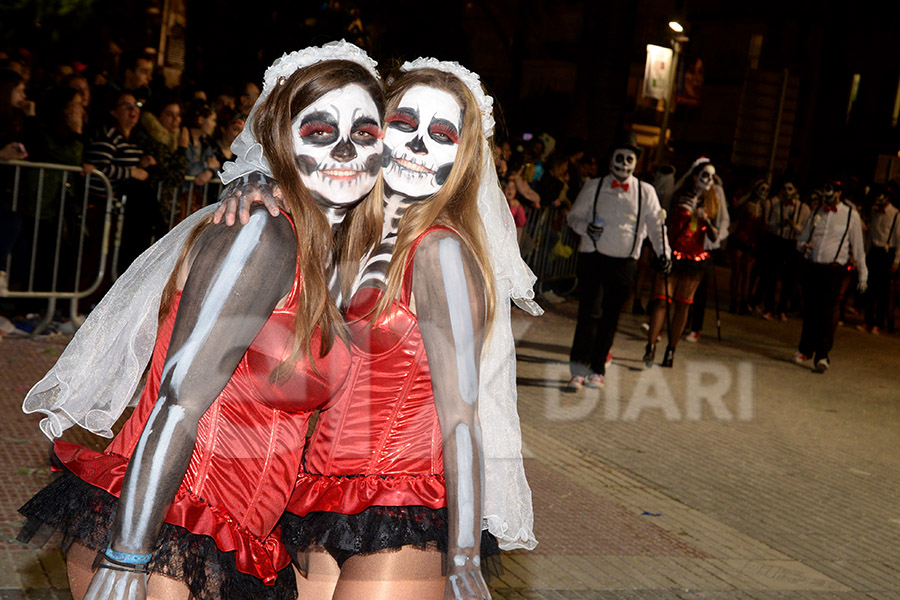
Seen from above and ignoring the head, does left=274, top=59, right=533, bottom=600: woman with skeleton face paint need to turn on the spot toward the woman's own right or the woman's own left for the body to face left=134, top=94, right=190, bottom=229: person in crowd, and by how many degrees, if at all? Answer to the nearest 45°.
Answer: approximately 135° to the woman's own right

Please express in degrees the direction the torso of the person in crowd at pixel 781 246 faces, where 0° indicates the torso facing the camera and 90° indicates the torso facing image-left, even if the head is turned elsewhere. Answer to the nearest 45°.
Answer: approximately 0°

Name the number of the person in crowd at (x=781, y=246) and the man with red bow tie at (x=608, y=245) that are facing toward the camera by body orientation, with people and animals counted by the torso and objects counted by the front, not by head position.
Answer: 2
